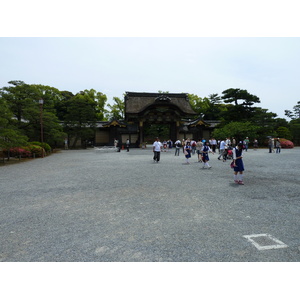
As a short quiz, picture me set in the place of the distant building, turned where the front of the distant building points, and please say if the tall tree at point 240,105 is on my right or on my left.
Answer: on my left

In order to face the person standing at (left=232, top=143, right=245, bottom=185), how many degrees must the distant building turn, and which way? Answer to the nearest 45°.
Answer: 0° — it already faces them

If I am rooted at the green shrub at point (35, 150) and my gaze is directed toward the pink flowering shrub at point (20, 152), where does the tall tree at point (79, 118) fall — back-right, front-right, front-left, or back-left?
back-right

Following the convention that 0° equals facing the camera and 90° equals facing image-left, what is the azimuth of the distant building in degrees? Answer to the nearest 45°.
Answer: approximately 0°

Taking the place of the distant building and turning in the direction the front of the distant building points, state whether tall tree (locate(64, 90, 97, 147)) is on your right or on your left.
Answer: on your right

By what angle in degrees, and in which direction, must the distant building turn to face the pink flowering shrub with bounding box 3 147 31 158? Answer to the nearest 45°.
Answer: approximately 45° to its right
